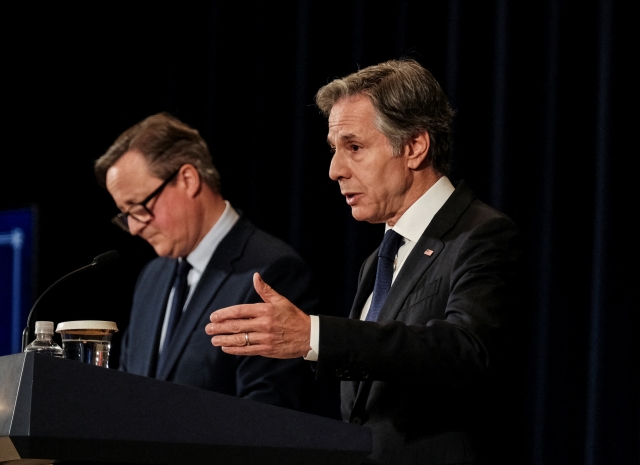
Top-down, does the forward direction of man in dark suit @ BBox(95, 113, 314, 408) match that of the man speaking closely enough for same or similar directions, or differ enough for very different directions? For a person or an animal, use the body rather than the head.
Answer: same or similar directions

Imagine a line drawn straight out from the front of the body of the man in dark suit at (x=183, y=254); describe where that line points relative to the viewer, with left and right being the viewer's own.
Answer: facing the viewer and to the left of the viewer

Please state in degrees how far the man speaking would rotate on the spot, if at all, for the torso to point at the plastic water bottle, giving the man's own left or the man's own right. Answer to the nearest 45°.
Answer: approximately 45° to the man's own right

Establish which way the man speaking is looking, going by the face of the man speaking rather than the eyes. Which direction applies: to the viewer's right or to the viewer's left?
to the viewer's left

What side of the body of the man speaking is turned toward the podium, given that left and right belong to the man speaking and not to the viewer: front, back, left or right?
front

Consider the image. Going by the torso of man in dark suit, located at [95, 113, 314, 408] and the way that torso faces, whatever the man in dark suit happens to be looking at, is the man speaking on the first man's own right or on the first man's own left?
on the first man's own left

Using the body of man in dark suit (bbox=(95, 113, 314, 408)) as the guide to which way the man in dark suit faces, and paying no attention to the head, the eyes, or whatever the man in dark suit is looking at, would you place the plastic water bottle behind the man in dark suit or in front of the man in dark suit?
in front

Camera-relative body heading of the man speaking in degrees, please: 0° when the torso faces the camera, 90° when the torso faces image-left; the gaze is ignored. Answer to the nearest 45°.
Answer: approximately 45°

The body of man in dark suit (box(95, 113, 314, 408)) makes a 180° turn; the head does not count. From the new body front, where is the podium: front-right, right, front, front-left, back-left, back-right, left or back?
back-right

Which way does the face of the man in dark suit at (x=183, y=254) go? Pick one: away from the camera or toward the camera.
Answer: toward the camera

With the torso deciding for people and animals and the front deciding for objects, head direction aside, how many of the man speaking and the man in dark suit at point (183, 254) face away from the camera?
0
